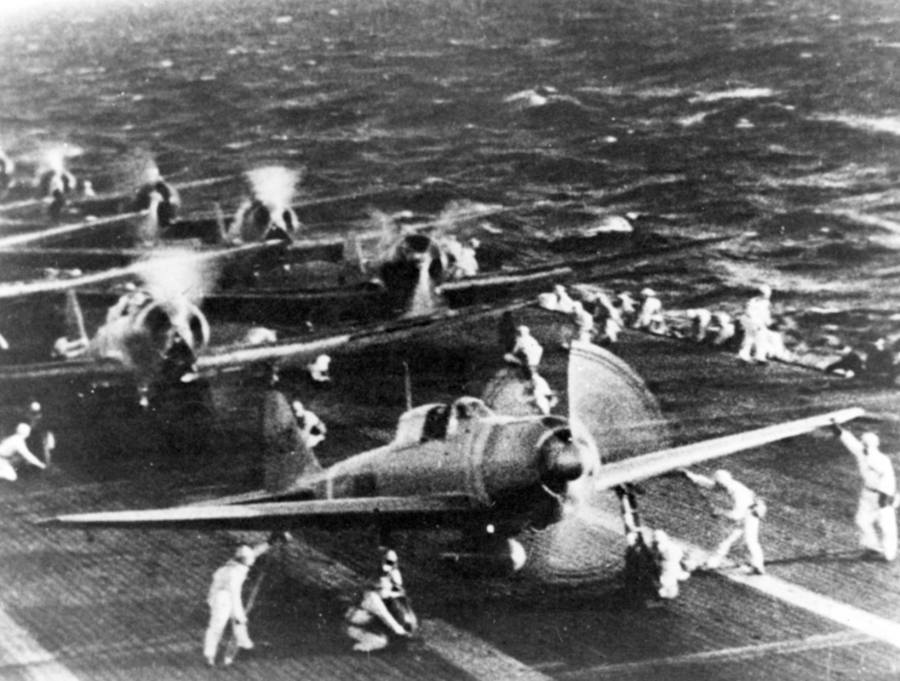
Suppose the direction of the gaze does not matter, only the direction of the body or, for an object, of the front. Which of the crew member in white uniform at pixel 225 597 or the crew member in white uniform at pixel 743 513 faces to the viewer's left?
the crew member in white uniform at pixel 743 513

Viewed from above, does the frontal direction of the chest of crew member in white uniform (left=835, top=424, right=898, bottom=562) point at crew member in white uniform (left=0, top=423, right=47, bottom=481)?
yes

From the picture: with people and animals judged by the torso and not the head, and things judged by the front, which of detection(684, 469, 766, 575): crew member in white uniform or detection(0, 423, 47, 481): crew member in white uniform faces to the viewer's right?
detection(0, 423, 47, 481): crew member in white uniform

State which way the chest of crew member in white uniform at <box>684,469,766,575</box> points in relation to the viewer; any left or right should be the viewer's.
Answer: facing to the left of the viewer

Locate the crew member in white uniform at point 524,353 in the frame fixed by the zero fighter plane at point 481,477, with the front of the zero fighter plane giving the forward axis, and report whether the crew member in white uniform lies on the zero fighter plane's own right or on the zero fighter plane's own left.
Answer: on the zero fighter plane's own left

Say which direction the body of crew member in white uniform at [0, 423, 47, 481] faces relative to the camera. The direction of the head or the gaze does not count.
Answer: to the viewer's right

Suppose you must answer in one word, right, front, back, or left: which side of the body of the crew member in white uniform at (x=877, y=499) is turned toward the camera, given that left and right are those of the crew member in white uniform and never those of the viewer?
left
